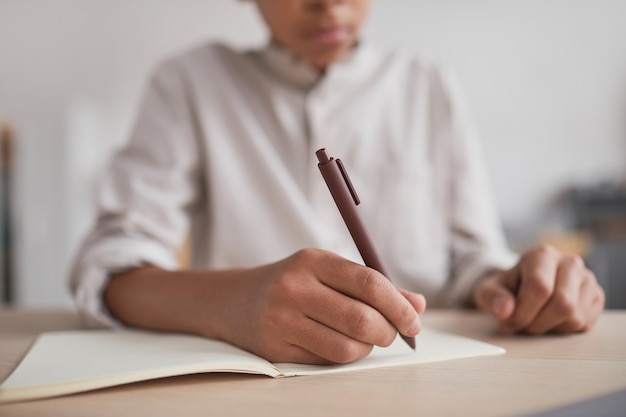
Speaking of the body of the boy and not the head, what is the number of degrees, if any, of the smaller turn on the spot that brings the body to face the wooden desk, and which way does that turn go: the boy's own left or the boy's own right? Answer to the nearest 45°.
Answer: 0° — they already face it

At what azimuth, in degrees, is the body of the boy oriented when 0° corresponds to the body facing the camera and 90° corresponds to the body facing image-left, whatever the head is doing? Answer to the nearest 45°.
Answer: approximately 0°
